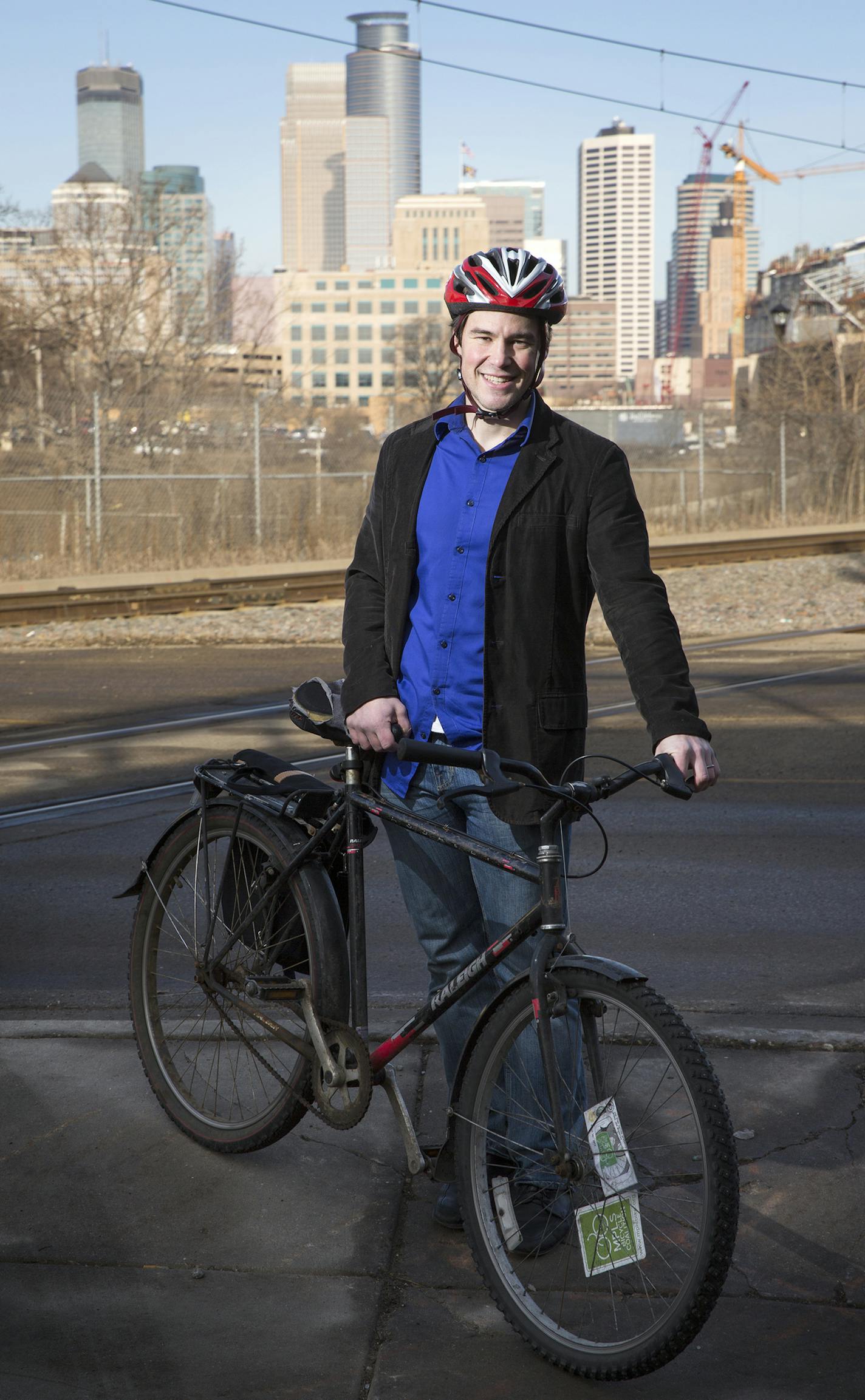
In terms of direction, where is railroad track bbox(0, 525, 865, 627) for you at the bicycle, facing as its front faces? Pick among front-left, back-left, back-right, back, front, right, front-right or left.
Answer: back-left

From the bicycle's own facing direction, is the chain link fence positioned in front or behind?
behind

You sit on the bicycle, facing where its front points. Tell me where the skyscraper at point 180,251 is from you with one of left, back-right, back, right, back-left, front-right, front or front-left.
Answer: back-left

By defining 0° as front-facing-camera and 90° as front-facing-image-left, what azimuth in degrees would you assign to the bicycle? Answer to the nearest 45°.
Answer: approximately 315°
